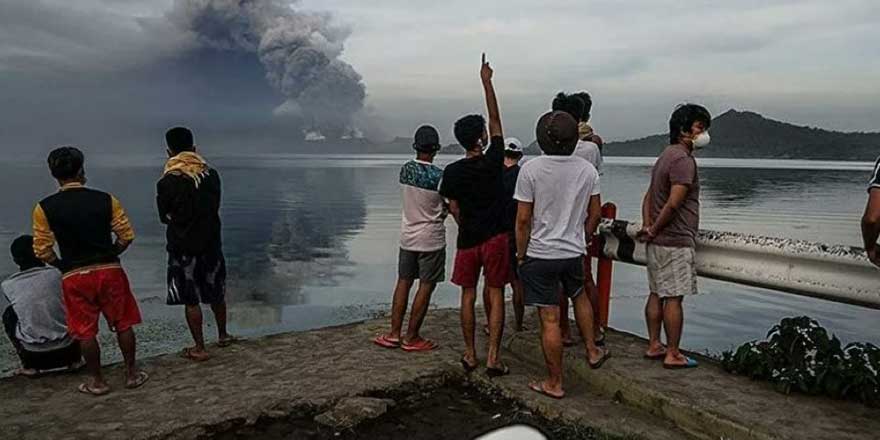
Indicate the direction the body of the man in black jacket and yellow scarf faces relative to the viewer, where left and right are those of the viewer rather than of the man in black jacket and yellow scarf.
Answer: facing away from the viewer and to the left of the viewer

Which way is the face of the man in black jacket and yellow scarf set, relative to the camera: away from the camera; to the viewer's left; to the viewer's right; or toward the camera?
away from the camera

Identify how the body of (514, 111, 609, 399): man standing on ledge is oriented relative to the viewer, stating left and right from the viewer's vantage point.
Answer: facing away from the viewer

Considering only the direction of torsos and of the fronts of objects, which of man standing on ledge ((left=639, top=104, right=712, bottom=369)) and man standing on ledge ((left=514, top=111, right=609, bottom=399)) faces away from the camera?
man standing on ledge ((left=514, top=111, right=609, bottom=399))

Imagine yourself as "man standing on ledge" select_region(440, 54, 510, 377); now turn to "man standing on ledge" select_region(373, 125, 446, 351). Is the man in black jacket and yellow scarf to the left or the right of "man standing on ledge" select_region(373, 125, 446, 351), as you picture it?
left

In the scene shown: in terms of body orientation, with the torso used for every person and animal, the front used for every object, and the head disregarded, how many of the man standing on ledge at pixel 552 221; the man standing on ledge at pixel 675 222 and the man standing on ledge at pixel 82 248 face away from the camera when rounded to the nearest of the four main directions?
2

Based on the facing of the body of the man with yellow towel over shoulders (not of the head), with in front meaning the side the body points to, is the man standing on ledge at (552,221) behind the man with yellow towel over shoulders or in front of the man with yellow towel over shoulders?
behind

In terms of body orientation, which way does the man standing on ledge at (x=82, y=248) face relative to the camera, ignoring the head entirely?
away from the camera

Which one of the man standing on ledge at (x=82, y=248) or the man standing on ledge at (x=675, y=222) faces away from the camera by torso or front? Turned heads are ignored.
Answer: the man standing on ledge at (x=82, y=248)

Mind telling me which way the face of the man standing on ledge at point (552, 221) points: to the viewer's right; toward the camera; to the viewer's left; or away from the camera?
away from the camera
